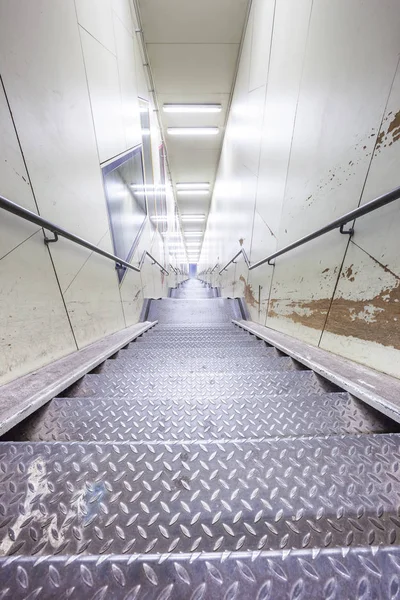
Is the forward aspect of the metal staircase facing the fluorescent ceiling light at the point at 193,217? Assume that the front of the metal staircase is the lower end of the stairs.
yes

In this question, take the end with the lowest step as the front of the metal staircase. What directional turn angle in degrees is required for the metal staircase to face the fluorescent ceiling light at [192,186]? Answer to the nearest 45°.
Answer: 0° — it already faces it

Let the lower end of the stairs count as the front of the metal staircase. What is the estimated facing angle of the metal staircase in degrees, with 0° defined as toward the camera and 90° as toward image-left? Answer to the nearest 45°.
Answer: approximately 180°

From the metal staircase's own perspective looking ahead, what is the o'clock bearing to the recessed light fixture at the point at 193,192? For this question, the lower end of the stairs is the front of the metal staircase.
The recessed light fixture is roughly at 12 o'clock from the metal staircase.

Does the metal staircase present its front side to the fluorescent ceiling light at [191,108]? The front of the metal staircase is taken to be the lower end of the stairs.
yes

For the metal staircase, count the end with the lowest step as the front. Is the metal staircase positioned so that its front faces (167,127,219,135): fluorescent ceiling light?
yes
